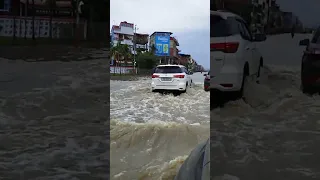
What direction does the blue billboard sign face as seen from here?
toward the camera
